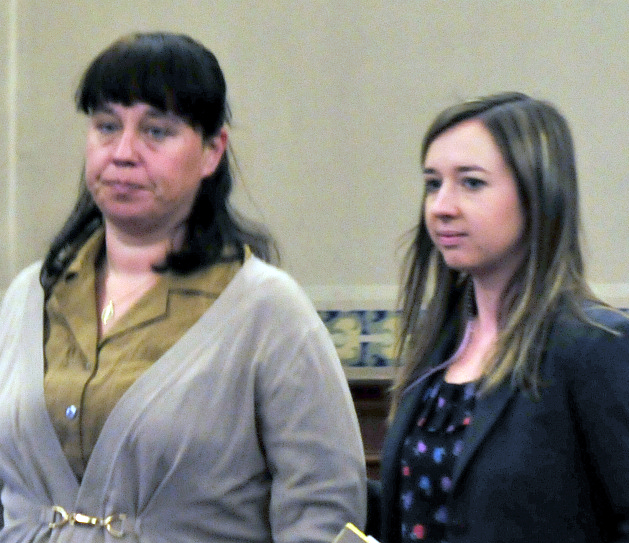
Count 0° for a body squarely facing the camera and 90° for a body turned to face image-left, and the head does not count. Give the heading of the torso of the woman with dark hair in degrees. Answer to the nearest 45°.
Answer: approximately 45°

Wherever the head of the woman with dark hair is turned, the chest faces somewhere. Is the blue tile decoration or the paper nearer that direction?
the paper

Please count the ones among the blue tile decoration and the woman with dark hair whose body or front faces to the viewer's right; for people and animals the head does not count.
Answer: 0

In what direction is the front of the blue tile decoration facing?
toward the camera

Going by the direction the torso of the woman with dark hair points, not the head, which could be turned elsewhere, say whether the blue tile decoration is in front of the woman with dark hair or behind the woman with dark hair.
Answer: behind

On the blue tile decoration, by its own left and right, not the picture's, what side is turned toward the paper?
front

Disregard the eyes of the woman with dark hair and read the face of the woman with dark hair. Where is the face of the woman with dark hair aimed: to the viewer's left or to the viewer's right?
to the viewer's left
